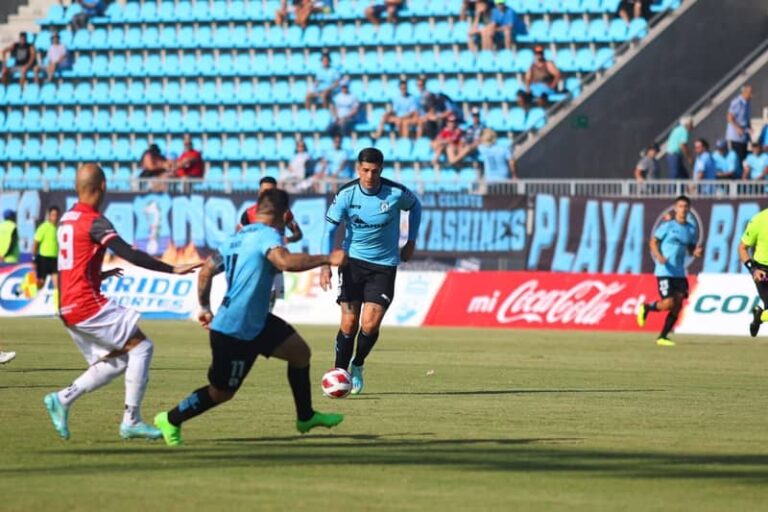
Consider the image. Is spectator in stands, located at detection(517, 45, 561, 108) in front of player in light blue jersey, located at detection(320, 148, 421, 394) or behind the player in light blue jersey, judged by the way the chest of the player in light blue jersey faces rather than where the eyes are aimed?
behind

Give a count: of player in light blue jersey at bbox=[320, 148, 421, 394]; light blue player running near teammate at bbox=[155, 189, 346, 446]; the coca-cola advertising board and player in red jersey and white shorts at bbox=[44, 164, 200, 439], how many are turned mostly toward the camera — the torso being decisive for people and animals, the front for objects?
2

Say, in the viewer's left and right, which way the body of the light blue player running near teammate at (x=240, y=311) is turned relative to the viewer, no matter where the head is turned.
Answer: facing away from the viewer and to the right of the viewer

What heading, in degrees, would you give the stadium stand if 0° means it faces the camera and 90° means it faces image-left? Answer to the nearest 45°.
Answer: approximately 0°

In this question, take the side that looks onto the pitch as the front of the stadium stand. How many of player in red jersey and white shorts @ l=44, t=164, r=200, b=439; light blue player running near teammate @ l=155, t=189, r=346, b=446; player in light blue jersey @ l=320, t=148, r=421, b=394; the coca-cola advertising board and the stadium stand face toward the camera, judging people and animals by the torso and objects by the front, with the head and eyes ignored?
3
